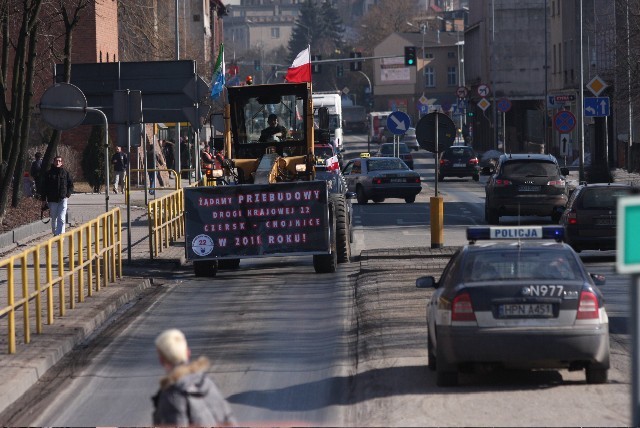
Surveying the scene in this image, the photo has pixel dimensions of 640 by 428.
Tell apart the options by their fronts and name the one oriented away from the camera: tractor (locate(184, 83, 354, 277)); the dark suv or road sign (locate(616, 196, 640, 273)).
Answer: the dark suv

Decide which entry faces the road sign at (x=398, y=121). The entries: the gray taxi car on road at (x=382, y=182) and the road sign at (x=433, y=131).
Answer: the road sign at (x=433, y=131)

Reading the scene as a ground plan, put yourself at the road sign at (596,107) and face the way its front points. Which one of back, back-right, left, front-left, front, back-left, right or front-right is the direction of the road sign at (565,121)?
back-right

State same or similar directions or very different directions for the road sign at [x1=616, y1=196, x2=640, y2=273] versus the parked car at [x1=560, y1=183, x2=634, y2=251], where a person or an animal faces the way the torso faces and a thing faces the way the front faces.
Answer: very different directions

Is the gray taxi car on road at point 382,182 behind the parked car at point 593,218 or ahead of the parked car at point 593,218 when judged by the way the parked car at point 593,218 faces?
ahead

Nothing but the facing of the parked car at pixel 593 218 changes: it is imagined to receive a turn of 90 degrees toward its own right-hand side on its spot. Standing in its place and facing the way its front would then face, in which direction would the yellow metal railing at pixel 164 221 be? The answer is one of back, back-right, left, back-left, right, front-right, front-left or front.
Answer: back

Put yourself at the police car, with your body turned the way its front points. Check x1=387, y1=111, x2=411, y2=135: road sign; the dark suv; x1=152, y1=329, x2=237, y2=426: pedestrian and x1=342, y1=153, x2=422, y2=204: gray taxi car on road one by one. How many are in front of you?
3

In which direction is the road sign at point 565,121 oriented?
toward the camera

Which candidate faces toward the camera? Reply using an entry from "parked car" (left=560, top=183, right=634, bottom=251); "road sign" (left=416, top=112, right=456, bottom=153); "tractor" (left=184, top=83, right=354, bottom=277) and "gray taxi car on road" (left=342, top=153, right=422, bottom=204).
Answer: the tractor

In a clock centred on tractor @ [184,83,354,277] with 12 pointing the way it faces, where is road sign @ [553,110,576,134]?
The road sign is roughly at 7 o'clock from the tractor.

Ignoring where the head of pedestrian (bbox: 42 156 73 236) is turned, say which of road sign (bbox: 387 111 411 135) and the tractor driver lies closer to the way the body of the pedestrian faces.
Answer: the tractor driver

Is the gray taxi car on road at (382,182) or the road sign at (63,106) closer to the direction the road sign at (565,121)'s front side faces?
the road sign

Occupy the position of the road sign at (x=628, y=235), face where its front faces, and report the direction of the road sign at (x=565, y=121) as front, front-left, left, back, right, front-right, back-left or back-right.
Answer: back

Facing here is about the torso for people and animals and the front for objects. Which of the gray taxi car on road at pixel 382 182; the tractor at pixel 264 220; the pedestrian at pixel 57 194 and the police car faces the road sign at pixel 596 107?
the police car

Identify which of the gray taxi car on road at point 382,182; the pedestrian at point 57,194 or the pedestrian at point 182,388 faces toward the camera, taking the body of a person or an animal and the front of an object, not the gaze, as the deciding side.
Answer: the pedestrian at point 57,194

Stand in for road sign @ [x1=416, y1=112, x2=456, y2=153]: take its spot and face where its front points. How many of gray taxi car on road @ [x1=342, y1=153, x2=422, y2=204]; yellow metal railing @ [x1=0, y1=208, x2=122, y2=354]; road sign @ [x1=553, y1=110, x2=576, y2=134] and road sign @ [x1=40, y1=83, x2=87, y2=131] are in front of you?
2

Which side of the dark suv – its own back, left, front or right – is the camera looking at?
back

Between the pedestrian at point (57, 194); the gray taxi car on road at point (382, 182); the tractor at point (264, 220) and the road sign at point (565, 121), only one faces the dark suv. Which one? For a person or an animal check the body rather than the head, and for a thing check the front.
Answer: the road sign

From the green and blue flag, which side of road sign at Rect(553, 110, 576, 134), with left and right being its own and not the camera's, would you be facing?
front
